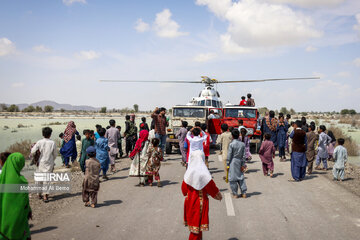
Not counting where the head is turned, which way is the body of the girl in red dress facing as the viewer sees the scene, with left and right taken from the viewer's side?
facing away from the viewer

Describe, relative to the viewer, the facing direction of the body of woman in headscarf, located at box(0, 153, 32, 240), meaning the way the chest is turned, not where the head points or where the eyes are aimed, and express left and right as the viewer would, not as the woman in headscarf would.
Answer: facing away from the viewer and to the right of the viewer

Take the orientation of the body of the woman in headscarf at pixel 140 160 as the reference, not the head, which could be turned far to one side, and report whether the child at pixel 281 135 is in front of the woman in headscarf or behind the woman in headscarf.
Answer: in front

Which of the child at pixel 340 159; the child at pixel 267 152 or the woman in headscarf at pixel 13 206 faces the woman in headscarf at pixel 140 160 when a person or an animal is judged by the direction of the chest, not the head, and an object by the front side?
the woman in headscarf at pixel 13 206

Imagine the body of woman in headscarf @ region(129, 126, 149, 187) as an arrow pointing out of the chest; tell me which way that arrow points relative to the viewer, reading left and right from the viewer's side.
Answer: facing away from the viewer and to the right of the viewer

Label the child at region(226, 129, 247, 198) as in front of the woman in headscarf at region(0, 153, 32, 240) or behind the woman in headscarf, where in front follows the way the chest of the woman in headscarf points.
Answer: in front

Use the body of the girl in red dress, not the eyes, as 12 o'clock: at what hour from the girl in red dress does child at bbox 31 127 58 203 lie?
The child is roughly at 10 o'clock from the girl in red dress.
